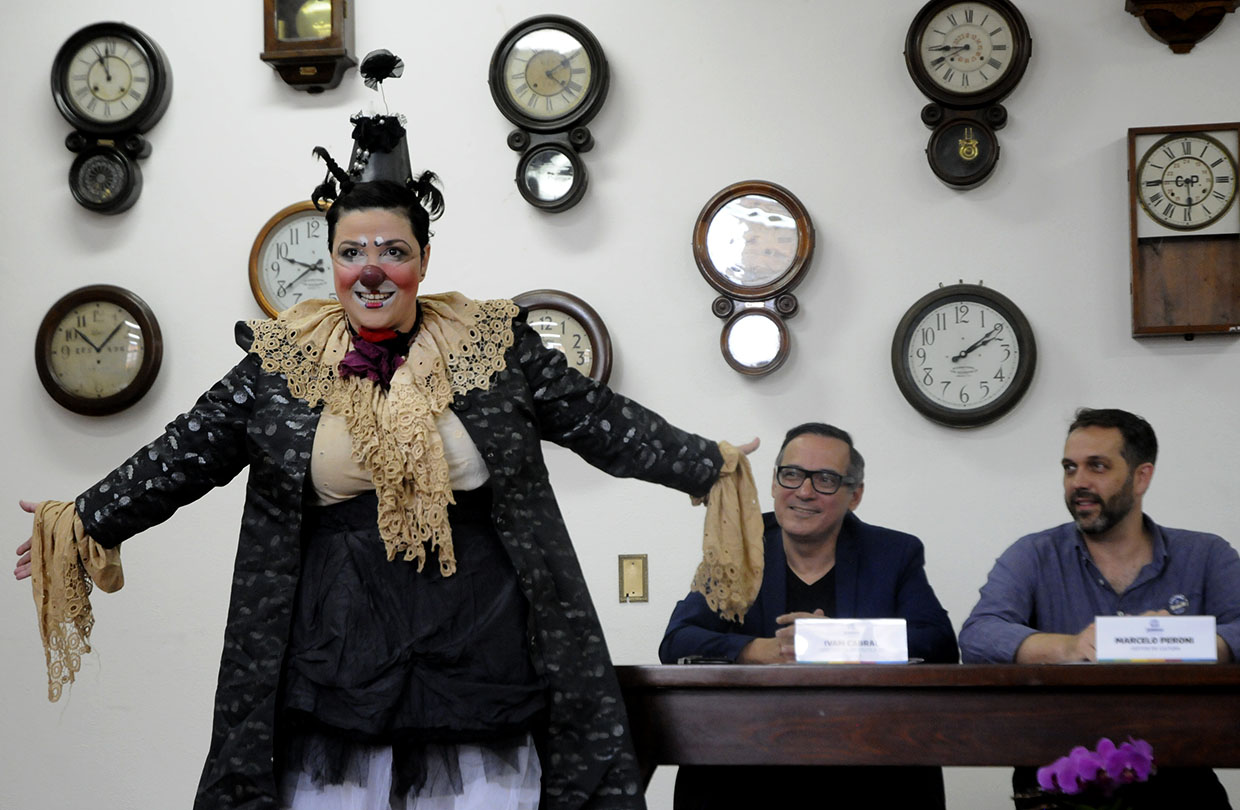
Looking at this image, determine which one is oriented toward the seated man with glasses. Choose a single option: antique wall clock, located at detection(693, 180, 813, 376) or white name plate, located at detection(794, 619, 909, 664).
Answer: the antique wall clock

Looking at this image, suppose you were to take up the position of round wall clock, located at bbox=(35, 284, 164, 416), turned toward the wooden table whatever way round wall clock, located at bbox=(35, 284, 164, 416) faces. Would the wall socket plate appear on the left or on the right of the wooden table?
left

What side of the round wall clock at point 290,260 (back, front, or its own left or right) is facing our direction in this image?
front

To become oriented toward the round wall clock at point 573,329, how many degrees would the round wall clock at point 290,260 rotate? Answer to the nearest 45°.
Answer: approximately 45° to its left

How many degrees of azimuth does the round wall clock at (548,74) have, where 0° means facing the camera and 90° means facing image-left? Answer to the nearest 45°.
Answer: approximately 0°

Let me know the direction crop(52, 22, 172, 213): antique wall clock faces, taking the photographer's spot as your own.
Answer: facing the viewer

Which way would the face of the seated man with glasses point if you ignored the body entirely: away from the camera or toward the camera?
toward the camera

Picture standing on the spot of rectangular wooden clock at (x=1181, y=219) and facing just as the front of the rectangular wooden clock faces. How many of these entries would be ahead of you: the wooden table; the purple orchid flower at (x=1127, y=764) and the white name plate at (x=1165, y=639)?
3

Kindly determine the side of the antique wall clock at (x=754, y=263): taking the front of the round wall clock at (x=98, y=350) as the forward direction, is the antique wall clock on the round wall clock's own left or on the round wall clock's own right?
on the round wall clock's own left

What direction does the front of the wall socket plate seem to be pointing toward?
toward the camera

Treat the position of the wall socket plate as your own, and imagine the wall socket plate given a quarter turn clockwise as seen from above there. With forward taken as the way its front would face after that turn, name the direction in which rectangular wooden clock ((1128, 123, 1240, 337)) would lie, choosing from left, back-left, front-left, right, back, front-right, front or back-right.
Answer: back

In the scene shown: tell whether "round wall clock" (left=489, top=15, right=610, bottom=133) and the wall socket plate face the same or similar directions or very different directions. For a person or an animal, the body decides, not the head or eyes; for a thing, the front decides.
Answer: same or similar directions

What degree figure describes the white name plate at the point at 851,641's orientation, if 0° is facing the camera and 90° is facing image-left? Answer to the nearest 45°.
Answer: approximately 0°

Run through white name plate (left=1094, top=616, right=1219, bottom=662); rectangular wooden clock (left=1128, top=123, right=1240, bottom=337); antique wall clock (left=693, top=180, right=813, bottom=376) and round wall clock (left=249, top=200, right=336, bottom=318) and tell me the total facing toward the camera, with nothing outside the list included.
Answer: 4

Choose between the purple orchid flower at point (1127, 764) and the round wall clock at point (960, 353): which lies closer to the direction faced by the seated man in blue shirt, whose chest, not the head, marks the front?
the purple orchid flower

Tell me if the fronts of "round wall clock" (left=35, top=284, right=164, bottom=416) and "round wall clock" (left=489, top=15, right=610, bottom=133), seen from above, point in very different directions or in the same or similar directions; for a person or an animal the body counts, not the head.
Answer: same or similar directions
